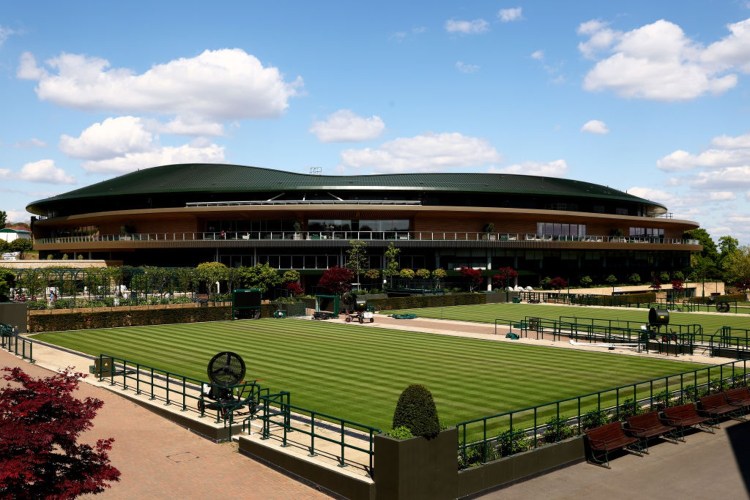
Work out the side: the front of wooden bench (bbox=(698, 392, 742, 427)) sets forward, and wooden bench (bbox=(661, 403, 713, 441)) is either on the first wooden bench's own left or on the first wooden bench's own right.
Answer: on the first wooden bench's own right

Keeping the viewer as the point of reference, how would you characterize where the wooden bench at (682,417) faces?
facing the viewer and to the right of the viewer

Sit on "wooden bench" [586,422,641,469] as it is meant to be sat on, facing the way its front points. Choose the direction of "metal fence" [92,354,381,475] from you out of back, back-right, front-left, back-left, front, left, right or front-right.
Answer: back-right

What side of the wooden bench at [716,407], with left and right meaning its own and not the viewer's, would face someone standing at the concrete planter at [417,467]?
right

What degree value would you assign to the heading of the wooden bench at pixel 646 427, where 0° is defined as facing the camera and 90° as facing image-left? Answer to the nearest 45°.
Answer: approximately 315°

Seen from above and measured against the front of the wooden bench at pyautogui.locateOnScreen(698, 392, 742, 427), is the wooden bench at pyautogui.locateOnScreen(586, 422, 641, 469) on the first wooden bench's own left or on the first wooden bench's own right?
on the first wooden bench's own right
